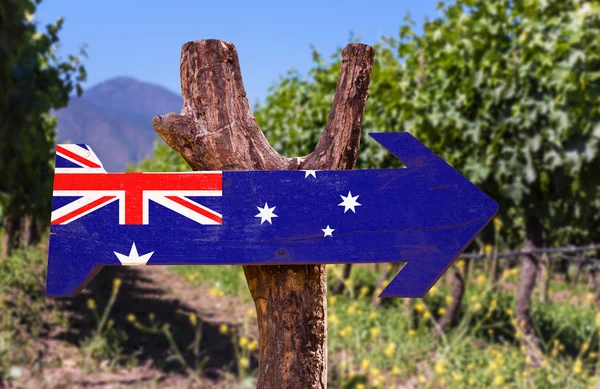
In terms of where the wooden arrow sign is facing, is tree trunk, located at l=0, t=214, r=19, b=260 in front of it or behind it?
behind

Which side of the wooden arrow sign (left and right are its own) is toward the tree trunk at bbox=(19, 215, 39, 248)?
back

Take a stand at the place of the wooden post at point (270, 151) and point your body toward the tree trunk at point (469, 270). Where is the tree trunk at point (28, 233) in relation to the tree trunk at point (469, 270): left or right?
left

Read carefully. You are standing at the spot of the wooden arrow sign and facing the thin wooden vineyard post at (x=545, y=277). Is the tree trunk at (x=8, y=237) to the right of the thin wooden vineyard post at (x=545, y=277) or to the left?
left
